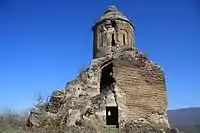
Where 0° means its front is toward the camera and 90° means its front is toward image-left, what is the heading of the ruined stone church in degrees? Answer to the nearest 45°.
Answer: approximately 0°
